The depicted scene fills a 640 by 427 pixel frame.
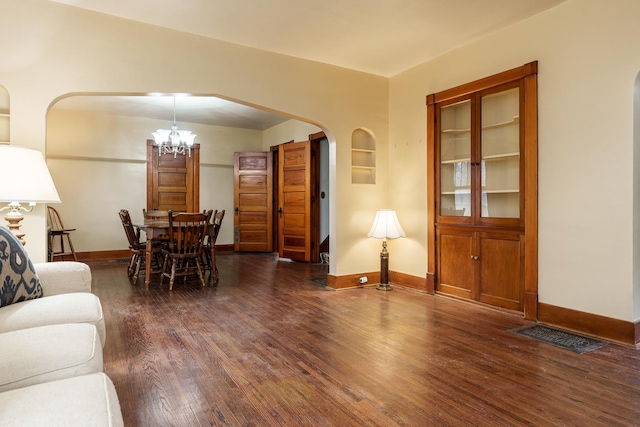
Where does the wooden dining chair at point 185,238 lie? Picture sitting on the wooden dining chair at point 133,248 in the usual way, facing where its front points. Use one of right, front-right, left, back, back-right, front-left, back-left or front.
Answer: front-right

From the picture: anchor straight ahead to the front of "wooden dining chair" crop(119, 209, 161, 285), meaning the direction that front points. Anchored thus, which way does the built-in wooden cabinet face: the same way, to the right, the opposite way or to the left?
the opposite way

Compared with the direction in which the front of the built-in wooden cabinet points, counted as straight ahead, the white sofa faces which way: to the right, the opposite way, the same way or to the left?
the opposite way

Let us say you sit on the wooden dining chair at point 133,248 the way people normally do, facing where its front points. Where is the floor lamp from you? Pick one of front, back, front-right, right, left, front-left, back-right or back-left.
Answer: front-right

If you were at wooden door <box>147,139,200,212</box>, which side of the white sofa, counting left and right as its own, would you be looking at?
left

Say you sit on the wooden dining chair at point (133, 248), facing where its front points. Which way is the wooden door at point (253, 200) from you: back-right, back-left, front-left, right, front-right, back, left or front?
front-left

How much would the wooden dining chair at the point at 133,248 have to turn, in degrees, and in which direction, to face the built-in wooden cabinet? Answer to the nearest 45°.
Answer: approximately 45° to its right

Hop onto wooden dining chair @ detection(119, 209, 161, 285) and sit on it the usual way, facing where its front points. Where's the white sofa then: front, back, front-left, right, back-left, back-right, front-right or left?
right

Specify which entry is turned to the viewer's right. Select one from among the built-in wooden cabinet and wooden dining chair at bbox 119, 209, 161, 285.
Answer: the wooden dining chair

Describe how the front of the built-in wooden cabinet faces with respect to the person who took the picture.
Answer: facing the viewer and to the left of the viewer

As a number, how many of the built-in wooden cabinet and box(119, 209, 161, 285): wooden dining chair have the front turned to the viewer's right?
1

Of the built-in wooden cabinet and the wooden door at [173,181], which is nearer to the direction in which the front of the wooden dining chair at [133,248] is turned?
the built-in wooden cabinet

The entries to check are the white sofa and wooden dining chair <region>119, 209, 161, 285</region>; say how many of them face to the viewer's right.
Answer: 2

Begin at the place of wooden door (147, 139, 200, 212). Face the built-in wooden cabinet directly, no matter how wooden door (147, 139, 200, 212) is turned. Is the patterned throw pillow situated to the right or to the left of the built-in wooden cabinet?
right

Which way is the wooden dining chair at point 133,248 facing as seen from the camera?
to the viewer's right

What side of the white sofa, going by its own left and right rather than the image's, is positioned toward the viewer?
right

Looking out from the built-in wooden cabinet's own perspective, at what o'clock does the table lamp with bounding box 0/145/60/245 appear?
The table lamp is roughly at 12 o'clock from the built-in wooden cabinet.
